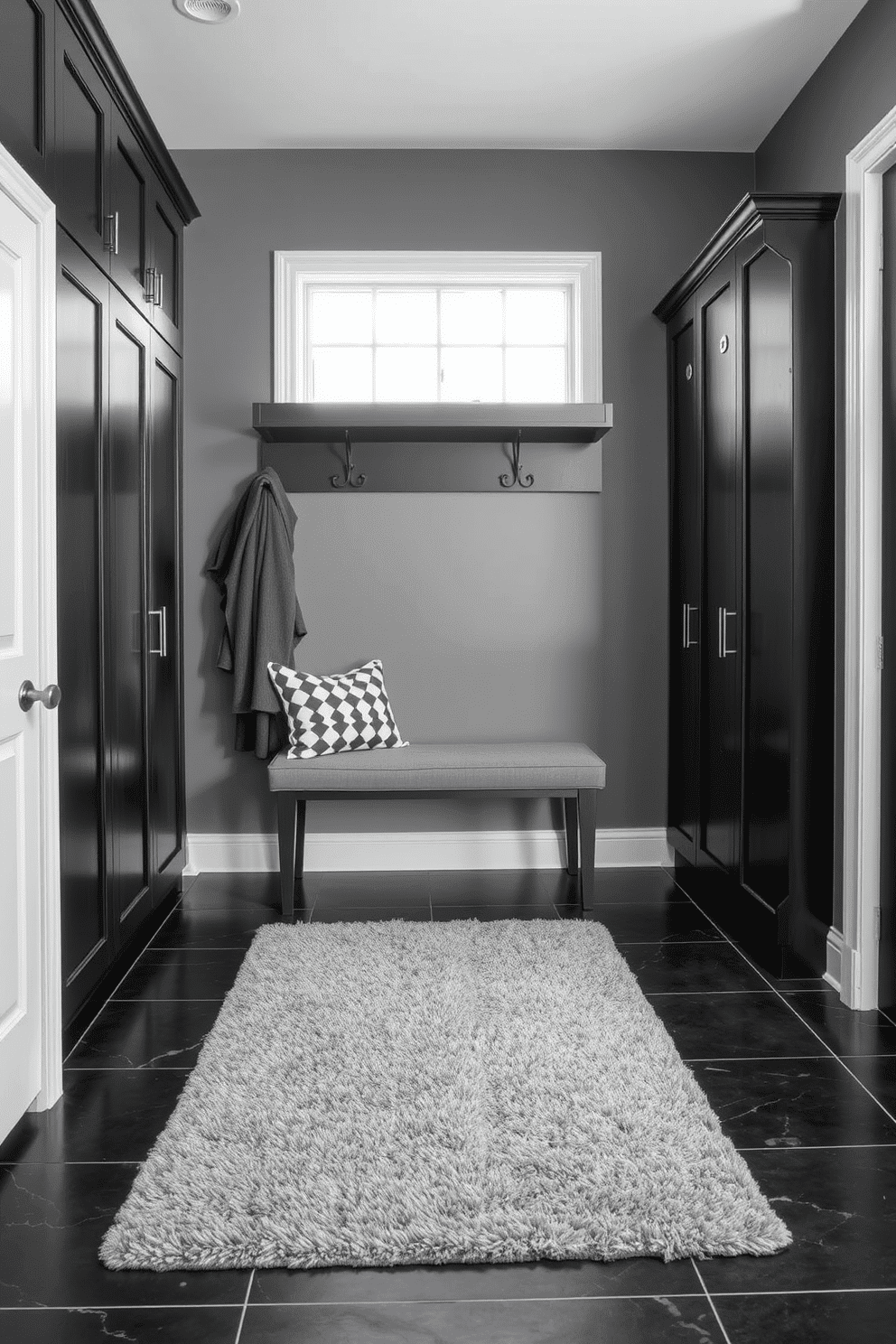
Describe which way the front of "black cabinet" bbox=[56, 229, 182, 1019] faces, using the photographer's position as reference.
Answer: facing to the right of the viewer

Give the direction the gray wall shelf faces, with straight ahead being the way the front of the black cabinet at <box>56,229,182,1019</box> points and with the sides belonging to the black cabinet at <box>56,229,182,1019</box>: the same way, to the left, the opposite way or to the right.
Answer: to the right

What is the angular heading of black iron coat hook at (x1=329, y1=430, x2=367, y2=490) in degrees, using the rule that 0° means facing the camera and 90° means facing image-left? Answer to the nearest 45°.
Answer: approximately 0°

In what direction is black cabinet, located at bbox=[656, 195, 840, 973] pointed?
to the viewer's left
